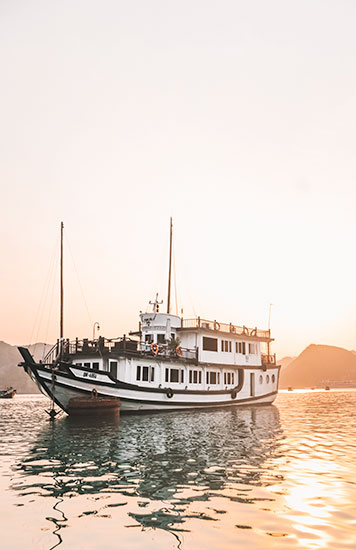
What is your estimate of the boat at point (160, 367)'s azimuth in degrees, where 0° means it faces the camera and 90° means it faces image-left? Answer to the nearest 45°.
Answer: approximately 45°

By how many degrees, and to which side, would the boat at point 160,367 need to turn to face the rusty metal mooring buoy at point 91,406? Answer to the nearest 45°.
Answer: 0° — it already faces it
